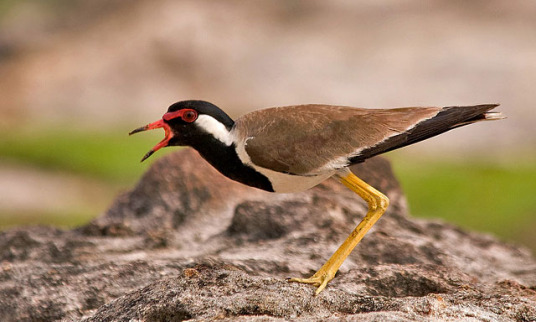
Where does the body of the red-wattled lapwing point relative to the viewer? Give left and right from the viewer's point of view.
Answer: facing to the left of the viewer
